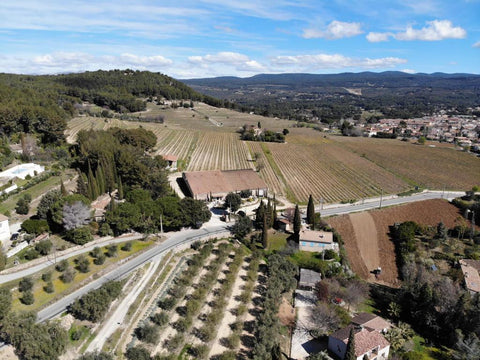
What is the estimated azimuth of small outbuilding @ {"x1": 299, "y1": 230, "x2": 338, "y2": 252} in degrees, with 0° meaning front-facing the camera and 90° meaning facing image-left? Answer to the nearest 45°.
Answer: approximately 0°

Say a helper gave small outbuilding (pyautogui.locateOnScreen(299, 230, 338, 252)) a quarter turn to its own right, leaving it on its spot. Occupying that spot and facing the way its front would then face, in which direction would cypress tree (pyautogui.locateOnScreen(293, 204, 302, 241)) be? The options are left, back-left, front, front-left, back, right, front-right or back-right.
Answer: front-right

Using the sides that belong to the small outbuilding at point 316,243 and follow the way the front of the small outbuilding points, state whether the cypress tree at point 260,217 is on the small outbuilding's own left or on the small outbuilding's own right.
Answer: on the small outbuilding's own right

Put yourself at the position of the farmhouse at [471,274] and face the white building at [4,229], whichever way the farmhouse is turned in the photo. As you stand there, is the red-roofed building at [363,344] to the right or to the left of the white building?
left

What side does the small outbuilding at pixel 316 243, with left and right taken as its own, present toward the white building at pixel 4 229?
right

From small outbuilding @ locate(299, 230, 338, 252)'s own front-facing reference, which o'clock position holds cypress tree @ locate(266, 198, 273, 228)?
The cypress tree is roughly at 4 o'clock from the small outbuilding.
